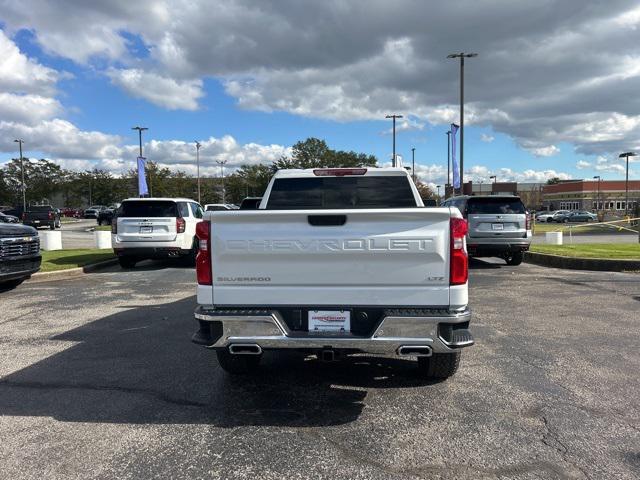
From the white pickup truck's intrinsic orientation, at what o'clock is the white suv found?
The white suv is roughly at 11 o'clock from the white pickup truck.

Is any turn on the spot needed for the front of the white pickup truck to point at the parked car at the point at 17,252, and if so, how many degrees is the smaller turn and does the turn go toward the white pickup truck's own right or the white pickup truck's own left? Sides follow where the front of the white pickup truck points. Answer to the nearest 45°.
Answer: approximately 45° to the white pickup truck's own left

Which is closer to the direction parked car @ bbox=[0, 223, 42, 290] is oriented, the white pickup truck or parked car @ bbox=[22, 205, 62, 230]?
the white pickup truck

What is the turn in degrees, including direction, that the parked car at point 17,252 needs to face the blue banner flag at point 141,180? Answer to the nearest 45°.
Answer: approximately 135° to its left

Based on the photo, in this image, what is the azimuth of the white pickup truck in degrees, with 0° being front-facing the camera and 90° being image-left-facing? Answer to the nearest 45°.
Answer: approximately 180°

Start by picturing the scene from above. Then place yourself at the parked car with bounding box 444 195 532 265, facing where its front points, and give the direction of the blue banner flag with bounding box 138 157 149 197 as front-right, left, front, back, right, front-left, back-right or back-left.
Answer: front-left

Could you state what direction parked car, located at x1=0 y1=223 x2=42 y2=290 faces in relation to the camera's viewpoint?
facing the viewer and to the right of the viewer

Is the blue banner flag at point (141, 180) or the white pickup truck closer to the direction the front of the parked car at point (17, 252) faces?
the white pickup truck

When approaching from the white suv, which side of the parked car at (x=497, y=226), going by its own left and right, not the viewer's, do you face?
left

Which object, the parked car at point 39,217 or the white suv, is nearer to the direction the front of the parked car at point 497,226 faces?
the parked car

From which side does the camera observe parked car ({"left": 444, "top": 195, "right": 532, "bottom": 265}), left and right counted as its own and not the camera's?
back

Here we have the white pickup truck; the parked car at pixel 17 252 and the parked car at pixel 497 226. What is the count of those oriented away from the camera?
2
